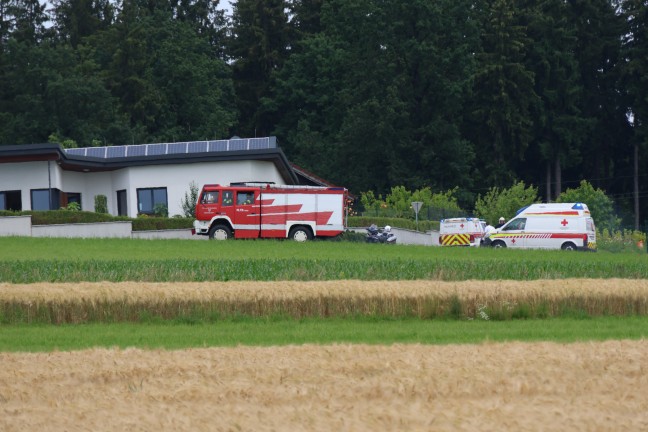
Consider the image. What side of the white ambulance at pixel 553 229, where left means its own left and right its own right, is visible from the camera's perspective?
left

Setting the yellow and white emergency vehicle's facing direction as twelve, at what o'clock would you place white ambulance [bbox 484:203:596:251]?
The white ambulance is roughly at 3 o'clock from the yellow and white emergency vehicle.

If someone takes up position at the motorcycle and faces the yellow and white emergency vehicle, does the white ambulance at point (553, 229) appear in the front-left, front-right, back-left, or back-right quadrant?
front-right

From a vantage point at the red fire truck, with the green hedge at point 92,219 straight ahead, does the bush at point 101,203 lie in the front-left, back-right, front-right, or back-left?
front-right

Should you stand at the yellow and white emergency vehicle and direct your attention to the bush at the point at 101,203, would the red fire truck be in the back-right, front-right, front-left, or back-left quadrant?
front-left

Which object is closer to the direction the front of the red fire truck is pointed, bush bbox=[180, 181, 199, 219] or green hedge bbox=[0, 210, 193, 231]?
the green hedge

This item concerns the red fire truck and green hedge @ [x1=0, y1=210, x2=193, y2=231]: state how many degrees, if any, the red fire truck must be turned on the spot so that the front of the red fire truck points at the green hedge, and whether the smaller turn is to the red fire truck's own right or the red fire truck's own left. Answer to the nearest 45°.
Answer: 0° — it already faces it

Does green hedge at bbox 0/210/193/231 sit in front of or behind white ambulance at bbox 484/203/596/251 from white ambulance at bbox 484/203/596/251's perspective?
in front

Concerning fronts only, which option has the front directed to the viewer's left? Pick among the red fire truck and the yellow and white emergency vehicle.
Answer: the red fire truck

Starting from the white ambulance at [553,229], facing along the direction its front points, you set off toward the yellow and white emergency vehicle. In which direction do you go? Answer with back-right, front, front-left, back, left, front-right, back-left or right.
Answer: front-right

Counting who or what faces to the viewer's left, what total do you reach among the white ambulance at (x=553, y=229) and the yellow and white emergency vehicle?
1

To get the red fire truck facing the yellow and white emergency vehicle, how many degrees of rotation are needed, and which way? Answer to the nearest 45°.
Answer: approximately 135° to its right

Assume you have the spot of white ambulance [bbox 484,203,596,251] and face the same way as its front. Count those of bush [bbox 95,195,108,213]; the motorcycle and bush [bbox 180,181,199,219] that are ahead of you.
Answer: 3

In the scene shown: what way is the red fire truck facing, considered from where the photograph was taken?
facing to the left of the viewer

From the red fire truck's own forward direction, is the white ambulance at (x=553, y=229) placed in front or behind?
behind

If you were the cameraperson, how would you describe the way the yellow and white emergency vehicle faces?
facing away from the viewer and to the right of the viewer

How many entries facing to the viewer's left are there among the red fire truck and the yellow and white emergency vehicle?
1

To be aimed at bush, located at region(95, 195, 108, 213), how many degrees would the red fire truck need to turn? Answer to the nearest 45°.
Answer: approximately 45° to its right
